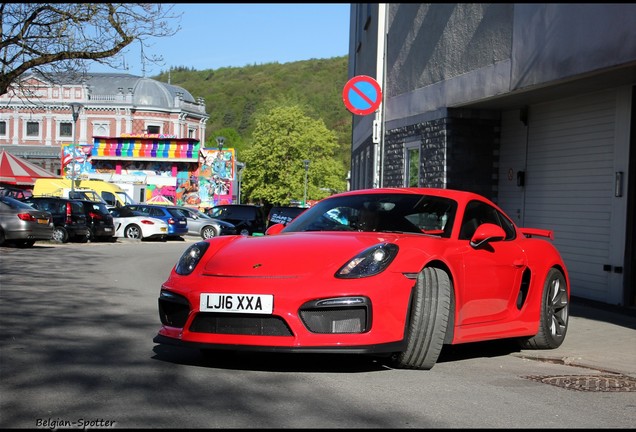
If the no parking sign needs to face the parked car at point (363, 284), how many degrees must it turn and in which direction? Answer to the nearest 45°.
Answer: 0° — it already faces it

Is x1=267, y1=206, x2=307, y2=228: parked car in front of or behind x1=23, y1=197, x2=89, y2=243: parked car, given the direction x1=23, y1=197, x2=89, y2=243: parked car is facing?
behind

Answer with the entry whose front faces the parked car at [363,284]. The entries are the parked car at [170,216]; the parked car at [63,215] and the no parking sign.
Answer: the no parking sign

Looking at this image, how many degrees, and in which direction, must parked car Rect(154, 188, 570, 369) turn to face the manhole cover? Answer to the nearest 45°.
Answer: approximately 135° to its left

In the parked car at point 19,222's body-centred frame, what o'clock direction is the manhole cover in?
The manhole cover is roughly at 7 o'clock from the parked car.

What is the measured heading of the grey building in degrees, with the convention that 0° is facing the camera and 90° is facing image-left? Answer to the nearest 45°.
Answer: approximately 45°

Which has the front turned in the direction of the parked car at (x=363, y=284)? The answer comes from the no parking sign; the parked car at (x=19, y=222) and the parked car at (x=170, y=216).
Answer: the no parking sign

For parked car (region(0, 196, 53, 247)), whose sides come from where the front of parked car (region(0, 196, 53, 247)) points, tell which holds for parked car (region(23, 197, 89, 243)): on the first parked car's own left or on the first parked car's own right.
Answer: on the first parked car's own right
